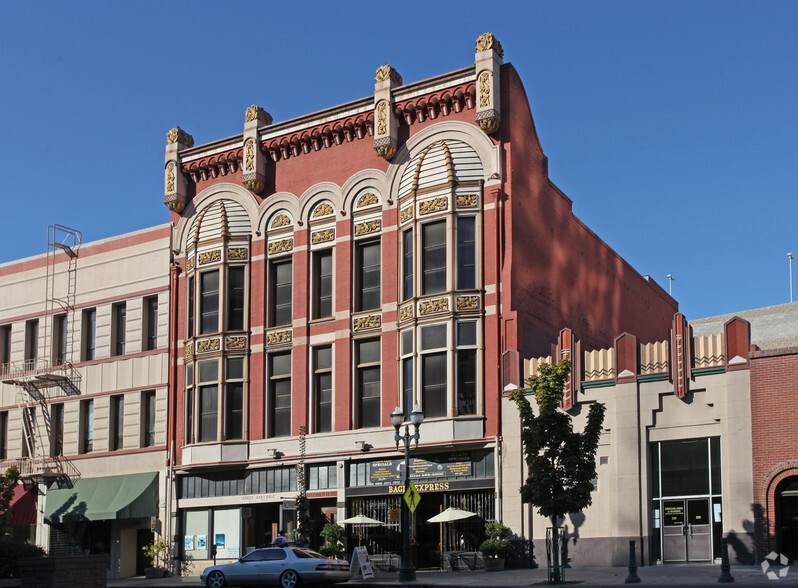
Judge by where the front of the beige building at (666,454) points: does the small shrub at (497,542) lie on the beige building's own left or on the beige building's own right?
on the beige building's own right

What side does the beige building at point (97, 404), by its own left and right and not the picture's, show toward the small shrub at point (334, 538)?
left

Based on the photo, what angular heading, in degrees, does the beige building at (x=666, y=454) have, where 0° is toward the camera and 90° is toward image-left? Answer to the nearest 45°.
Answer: approximately 0°

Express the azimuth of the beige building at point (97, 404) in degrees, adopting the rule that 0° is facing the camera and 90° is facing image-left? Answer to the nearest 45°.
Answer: approximately 45°

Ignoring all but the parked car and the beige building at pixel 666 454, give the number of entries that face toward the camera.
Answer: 1

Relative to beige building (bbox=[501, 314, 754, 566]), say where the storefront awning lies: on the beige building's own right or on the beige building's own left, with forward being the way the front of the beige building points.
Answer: on the beige building's own right

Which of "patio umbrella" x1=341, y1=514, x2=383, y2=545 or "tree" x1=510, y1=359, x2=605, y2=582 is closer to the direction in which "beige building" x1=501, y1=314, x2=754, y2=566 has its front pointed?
the tree

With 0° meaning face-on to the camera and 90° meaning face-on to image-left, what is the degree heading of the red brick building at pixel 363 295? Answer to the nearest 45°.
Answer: approximately 45°

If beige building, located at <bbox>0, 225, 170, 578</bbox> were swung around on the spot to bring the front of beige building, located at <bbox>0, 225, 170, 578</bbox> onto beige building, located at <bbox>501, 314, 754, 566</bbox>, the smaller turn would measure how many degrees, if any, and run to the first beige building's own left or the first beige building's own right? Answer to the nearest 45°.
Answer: approximately 90° to the first beige building's own left

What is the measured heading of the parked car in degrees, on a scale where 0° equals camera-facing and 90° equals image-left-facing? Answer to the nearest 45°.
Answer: approximately 135°
